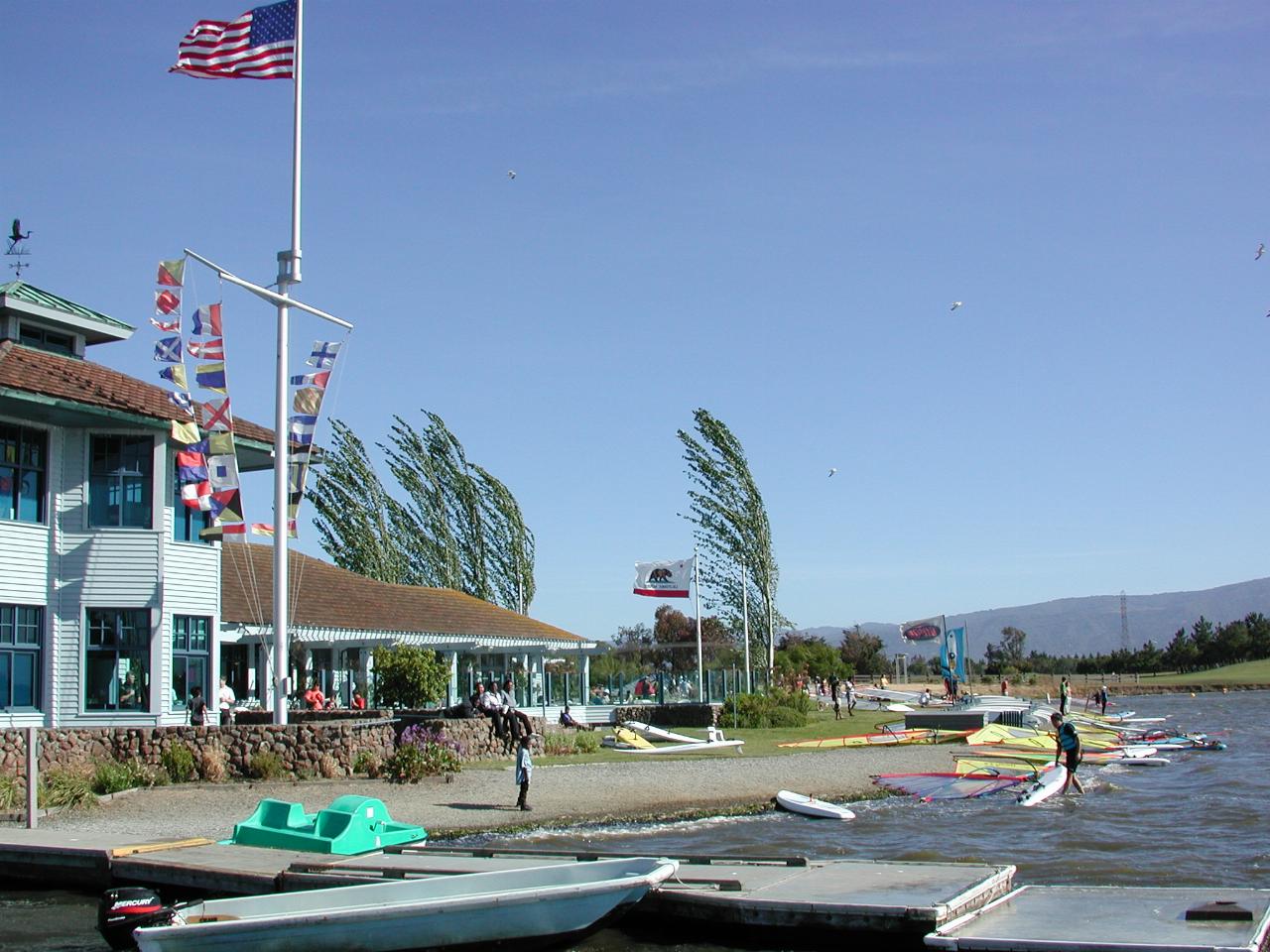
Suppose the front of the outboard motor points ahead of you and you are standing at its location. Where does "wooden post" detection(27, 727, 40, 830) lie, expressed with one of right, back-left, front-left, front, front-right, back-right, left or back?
left

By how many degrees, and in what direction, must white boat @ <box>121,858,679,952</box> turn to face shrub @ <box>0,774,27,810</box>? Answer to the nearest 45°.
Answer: approximately 135° to its left

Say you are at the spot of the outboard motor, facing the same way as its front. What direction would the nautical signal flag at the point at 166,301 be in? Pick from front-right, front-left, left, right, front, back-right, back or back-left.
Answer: left

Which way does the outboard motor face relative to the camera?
to the viewer's right

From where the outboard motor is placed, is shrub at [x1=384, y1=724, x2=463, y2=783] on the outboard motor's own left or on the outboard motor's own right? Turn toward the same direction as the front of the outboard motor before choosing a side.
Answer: on the outboard motor's own left

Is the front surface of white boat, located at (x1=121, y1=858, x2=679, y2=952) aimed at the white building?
no

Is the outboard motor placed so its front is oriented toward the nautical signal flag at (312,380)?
no

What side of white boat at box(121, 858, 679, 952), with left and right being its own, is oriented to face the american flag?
left

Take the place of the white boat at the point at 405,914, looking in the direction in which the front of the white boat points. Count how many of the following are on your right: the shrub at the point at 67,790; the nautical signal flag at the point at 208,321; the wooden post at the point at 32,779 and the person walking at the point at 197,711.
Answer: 0

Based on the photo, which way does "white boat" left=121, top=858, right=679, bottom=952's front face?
to the viewer's right

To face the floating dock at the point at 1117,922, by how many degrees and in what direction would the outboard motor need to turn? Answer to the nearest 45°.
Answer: approximately 45° to its right

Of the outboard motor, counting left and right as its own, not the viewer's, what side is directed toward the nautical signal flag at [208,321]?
left

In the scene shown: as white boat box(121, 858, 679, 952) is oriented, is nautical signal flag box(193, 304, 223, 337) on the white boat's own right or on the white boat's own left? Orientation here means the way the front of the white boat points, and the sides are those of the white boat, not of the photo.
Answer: on the white boat's own left

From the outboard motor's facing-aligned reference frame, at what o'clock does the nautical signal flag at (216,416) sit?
The nautical signal flag is roughly at 9 o'clock from the outboard motor.

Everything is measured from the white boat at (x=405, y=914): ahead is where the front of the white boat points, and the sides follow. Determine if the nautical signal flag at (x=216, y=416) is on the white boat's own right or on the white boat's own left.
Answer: on the white boat's own left

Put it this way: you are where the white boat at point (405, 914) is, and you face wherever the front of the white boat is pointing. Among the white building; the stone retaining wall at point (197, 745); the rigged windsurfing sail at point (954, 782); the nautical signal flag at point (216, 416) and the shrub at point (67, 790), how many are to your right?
0
